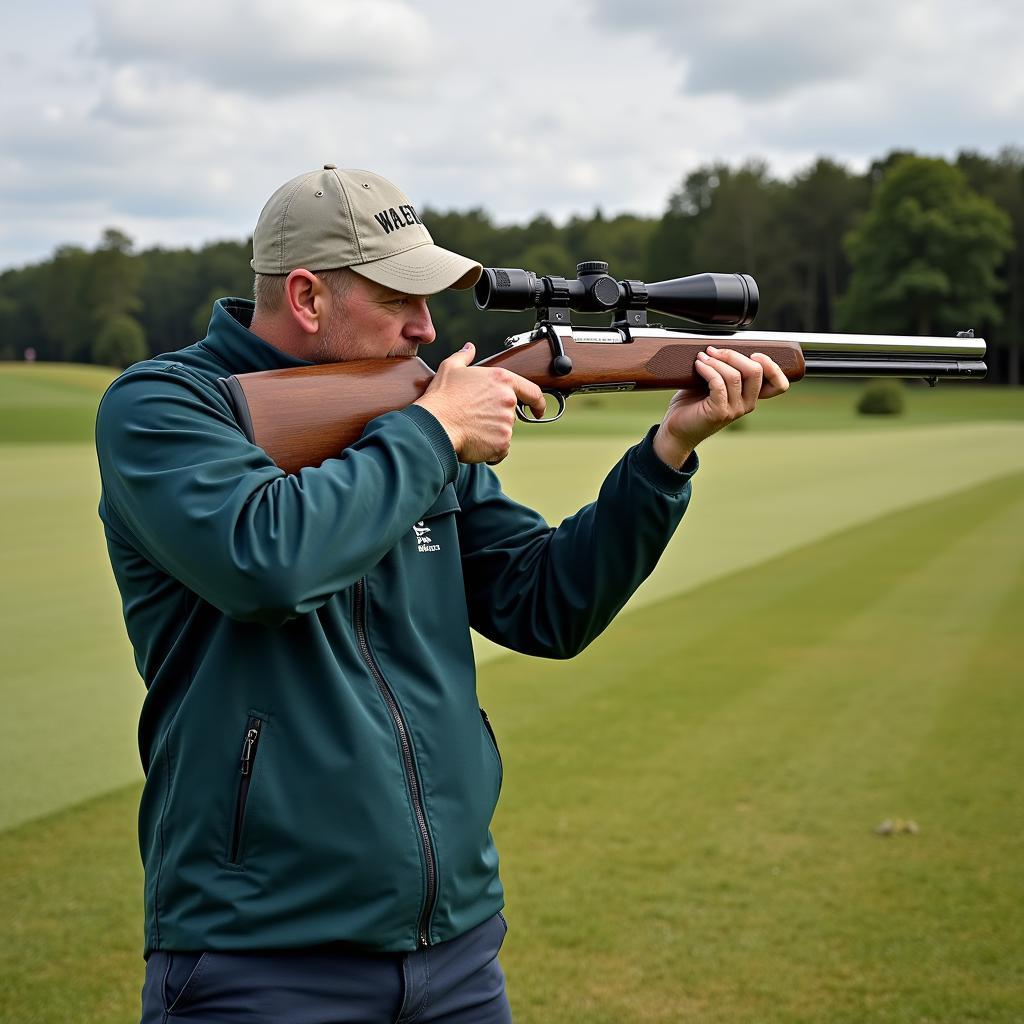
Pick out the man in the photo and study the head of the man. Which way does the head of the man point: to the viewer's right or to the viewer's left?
to the viewer's right

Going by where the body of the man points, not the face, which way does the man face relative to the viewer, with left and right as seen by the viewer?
facing the viewer and to the right of the viewer
